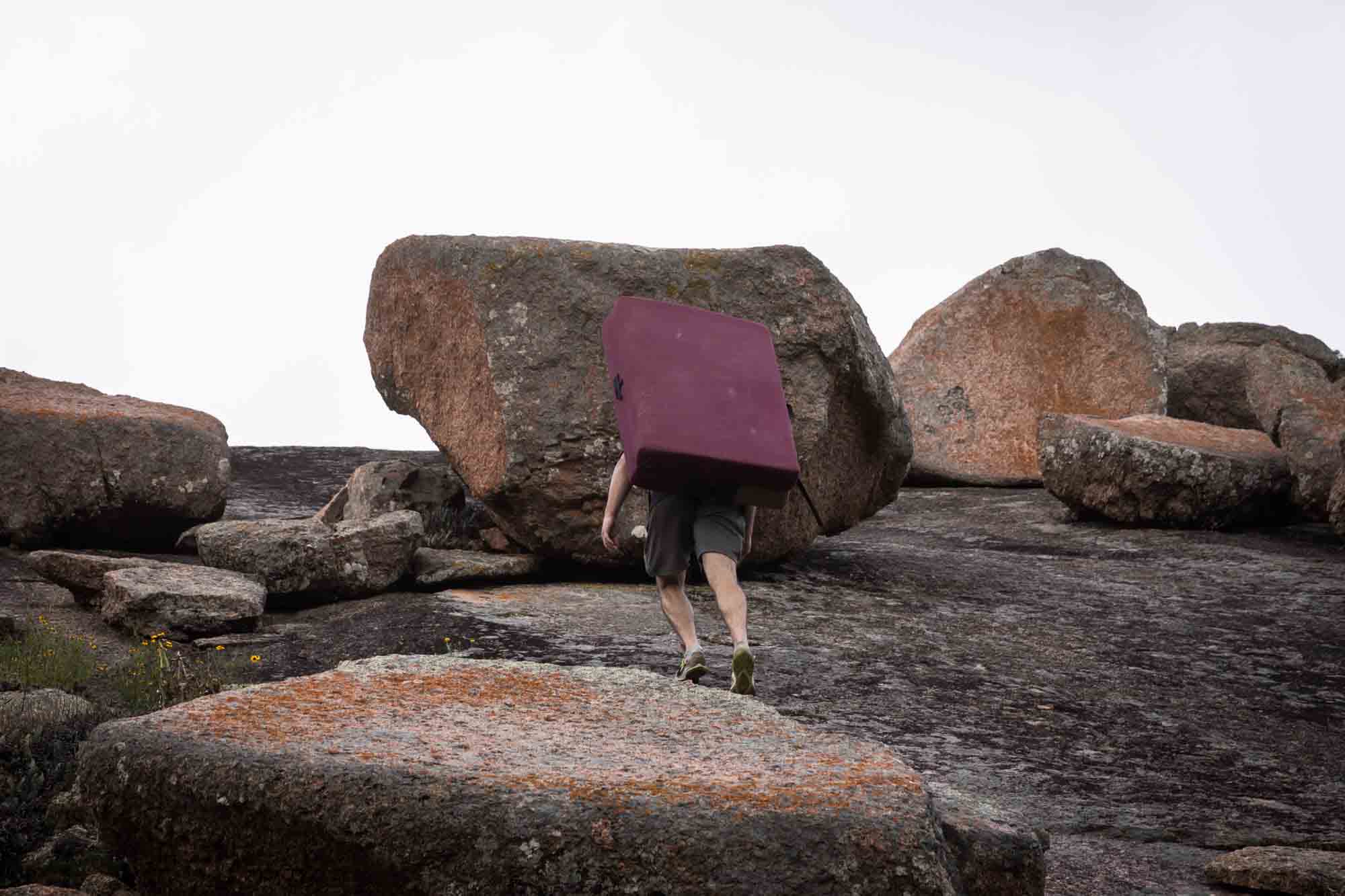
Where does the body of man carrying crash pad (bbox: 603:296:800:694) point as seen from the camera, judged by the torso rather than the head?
away from the camera

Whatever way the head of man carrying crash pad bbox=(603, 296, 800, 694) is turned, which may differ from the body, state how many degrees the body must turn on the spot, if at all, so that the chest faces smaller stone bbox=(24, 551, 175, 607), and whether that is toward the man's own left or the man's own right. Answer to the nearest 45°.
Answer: approximately 45° to the man's own left

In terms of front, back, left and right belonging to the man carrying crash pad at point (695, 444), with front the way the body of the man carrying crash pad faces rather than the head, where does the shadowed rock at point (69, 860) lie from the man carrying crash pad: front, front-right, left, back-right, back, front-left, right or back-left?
back-left

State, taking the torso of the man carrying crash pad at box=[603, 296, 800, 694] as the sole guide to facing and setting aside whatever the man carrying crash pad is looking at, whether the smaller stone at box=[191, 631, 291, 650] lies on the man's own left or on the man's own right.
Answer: on the man's own left

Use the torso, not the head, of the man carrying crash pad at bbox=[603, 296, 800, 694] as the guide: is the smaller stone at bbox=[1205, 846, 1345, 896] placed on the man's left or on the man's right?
on the man's right

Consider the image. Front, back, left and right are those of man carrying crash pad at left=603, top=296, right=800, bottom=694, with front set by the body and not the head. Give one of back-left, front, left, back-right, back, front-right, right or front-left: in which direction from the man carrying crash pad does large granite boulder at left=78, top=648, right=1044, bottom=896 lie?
back

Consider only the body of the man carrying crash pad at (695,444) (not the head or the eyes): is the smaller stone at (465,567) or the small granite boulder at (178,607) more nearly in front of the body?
the smaller stone

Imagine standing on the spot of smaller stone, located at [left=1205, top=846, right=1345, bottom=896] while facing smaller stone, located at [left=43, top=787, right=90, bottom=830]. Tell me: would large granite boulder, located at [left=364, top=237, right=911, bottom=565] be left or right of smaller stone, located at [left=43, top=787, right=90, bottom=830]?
right

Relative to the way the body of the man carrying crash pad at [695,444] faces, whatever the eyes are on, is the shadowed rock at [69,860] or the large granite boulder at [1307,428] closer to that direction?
the large granite boulder
